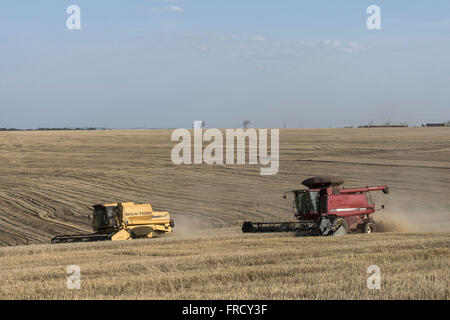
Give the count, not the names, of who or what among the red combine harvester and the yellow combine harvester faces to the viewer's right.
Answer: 0

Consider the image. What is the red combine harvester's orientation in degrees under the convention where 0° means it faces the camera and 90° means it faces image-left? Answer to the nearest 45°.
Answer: approximately 45°

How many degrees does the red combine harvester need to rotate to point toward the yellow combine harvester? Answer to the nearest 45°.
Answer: approximately 45° to its right

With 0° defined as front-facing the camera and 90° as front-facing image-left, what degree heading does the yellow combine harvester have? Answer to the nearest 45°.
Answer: approximately 45°

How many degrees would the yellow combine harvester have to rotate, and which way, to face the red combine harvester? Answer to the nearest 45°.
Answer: approximately 135° to its left
